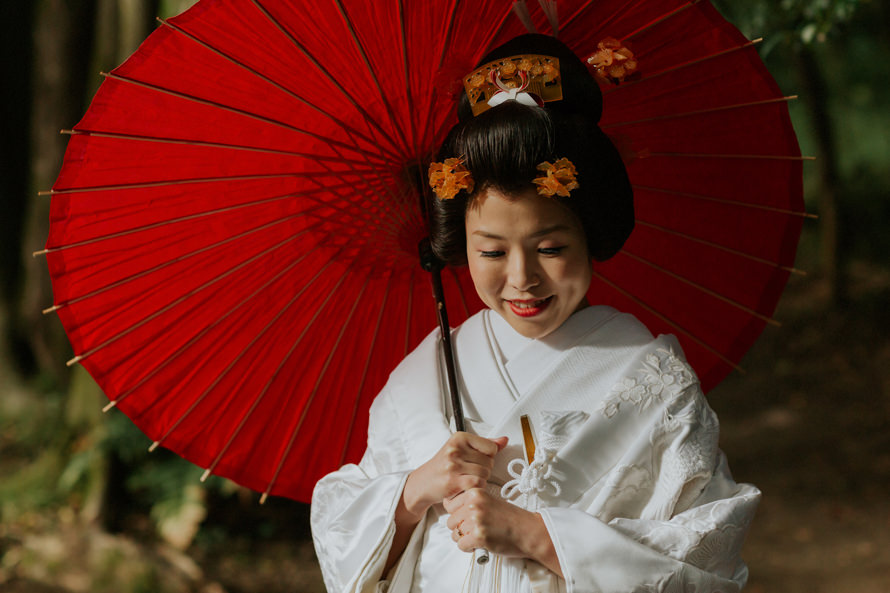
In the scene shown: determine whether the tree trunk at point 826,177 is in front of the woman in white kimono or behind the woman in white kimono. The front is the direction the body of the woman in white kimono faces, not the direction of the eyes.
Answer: behind

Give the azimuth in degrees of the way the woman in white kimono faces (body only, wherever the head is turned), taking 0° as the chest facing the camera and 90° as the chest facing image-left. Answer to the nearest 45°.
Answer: approximately 0°

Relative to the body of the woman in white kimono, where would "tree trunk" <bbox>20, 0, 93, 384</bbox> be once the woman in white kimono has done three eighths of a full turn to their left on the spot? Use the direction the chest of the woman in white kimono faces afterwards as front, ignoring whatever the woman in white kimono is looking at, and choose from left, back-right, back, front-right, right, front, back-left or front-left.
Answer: left

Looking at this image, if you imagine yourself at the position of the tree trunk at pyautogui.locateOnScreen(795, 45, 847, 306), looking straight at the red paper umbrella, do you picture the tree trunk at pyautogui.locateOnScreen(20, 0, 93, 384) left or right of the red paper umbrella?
right
